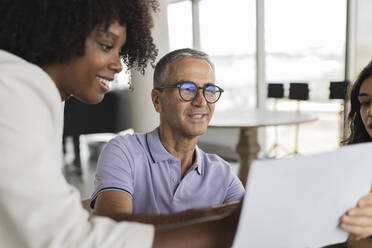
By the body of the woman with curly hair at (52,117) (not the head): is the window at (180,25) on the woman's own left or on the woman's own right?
on the woman's own left

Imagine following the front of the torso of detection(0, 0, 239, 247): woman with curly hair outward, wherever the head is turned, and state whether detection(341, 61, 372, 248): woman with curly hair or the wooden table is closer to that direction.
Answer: the woman with curly hair

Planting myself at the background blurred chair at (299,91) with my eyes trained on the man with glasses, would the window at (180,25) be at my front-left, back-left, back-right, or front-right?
back-right

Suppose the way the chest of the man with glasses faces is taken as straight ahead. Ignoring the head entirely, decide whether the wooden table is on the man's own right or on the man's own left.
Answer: on the man's own left

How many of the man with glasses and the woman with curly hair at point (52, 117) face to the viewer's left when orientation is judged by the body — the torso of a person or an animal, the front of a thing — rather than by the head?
0

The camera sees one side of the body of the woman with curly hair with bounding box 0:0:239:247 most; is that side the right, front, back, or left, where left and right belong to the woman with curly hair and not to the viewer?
right

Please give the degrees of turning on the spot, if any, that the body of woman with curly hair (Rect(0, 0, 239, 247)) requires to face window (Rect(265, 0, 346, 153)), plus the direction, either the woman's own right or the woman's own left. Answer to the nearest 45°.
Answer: approximately 45° to the woman's own left

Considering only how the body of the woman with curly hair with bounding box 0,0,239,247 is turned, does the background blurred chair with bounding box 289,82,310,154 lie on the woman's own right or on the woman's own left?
on the woman's own left

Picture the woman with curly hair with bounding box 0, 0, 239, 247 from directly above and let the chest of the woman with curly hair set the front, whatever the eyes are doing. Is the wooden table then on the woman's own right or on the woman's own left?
on the woman's own left

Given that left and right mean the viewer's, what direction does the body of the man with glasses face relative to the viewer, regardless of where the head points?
facing the viewer and to the right of the viewer

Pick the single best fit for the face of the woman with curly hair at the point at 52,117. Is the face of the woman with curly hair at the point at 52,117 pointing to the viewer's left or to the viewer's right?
to the viewer's right

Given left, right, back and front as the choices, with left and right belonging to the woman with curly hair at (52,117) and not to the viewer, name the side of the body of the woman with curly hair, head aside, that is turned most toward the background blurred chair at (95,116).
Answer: left

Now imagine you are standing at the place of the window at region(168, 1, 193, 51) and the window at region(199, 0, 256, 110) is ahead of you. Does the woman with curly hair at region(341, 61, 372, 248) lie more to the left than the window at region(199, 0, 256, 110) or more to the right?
right

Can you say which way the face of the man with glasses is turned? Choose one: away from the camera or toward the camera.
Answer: toward the camera

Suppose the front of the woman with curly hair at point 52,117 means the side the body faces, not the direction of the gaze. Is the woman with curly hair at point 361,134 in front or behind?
in front
